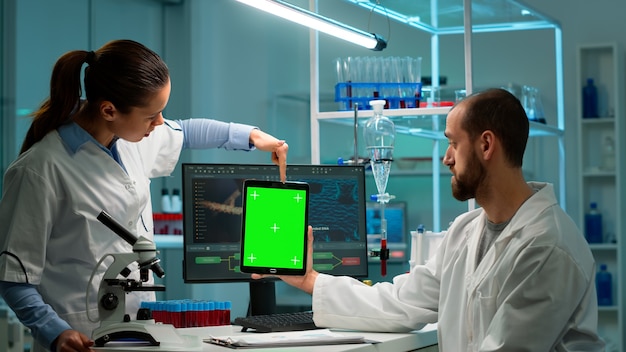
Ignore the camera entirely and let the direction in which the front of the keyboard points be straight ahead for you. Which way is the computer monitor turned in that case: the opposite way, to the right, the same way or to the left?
the same way

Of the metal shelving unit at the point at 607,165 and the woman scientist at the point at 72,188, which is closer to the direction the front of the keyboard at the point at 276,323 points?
the woman scientist

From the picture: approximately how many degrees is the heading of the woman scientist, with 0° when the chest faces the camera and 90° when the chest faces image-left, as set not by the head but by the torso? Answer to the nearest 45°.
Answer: approximately 315°

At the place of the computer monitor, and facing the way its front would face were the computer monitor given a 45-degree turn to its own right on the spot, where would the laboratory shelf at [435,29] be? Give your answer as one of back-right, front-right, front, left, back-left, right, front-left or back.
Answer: back

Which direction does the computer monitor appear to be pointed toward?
toward the camera

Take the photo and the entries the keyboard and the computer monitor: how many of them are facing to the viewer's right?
0

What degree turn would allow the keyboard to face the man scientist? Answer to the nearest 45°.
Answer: approximately 45° to its left

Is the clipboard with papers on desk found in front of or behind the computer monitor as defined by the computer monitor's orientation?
in front

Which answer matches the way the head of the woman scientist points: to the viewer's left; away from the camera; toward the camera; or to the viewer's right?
to the viewer's right

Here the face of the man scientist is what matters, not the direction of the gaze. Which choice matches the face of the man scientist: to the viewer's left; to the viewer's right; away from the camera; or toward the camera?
to the viewer's left
